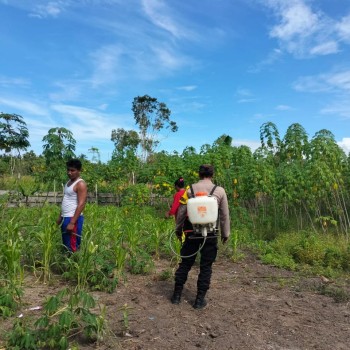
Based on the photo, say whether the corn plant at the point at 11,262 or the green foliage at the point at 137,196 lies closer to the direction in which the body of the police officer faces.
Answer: the green foliage

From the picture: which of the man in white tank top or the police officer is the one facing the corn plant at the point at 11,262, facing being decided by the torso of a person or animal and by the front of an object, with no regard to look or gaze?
the man in white tank top

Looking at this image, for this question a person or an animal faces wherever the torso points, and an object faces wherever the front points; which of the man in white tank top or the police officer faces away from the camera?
the police officer

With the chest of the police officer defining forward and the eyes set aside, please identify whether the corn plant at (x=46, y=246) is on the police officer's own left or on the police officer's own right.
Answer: on the police officer's own left

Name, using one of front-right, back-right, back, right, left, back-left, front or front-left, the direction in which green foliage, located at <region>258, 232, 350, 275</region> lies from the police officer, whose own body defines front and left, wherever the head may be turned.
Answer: front-right

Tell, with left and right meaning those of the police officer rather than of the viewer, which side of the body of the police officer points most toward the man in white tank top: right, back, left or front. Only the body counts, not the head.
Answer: left

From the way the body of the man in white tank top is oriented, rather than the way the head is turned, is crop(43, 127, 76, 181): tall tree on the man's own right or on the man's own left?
on the man's own right

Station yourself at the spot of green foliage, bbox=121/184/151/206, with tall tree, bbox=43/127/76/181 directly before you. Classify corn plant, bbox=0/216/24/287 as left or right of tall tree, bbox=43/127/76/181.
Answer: left

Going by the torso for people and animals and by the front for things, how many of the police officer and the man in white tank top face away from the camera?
1

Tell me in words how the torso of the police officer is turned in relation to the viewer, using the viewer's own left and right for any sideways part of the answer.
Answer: facing away from the viewer
